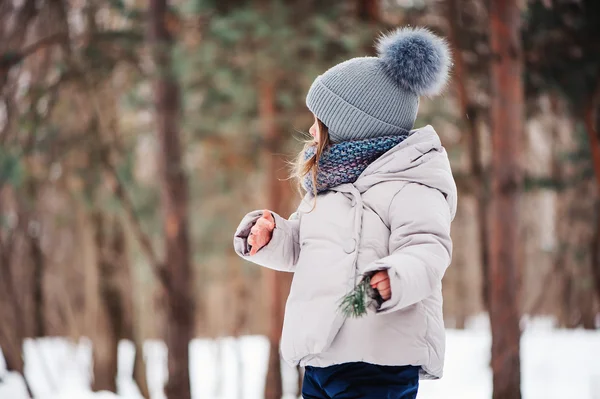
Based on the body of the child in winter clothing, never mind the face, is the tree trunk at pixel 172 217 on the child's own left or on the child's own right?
on the child's own right

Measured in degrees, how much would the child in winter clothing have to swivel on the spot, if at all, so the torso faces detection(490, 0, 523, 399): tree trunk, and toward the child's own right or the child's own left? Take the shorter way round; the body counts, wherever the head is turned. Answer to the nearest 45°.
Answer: approximately 135° to the child's own right

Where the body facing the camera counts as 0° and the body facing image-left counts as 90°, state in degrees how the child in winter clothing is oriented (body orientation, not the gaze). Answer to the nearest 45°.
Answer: approximately 45°

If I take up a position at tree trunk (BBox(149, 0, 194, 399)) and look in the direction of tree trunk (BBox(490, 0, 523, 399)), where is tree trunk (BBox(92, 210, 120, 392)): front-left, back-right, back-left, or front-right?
back-left

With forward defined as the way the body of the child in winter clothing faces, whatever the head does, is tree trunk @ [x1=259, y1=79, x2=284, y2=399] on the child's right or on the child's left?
on the child's right

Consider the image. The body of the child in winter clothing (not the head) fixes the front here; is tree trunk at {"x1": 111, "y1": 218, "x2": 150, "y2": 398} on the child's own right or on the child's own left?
on the child's own right
